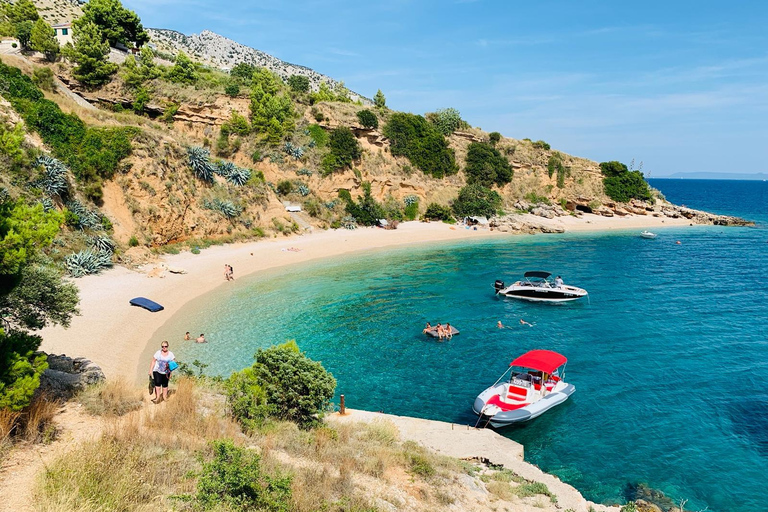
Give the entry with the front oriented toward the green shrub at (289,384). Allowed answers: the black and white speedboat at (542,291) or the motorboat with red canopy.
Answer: the motorboat with red canopy

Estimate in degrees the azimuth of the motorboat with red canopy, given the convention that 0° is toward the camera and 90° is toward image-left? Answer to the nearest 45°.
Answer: approximately 45°

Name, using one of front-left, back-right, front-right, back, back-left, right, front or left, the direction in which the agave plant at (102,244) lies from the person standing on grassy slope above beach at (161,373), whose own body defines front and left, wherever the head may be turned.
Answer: back

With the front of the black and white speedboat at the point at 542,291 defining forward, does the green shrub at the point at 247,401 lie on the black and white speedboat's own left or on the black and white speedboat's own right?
on the black and white speedboat's own right

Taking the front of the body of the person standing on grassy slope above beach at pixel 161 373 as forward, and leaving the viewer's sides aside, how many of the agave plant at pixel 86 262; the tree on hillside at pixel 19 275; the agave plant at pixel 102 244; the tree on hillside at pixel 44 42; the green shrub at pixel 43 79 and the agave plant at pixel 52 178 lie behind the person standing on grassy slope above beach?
5

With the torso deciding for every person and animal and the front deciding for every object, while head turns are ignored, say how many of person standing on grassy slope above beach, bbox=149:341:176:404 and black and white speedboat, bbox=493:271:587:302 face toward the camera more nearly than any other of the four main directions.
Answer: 1

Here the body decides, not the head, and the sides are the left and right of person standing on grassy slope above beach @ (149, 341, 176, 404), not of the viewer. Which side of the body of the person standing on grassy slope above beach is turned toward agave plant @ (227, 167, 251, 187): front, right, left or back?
back

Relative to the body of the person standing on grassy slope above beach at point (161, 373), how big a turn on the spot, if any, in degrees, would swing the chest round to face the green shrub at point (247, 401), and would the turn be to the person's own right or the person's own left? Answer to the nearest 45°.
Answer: approximately 45° to the person's own left

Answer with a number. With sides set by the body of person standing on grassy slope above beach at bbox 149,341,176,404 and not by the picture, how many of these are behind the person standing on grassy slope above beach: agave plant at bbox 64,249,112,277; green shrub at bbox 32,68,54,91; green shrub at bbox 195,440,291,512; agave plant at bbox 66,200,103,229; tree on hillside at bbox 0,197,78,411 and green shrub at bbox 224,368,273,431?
3

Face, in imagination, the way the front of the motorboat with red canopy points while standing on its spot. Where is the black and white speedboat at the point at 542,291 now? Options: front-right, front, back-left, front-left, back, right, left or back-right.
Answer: back-right

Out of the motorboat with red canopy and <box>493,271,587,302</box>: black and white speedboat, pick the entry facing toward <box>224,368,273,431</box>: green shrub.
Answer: the motorboat with red canopy

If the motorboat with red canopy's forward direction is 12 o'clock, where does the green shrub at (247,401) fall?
The green shrub is roughly at 12 o'clock from the motorboat with red canopy.

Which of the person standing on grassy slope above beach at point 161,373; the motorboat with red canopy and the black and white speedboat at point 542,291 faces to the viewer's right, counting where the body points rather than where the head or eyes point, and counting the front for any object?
the black and white speedboat

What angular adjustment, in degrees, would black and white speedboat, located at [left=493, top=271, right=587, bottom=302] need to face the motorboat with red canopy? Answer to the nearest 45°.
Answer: approximately 90° to its right

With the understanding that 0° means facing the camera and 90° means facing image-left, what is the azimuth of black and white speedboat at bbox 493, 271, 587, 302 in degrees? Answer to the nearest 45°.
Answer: approximately 270°

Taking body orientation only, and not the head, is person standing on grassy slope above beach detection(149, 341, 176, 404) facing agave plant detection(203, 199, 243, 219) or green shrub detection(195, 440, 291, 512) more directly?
the green shrub
